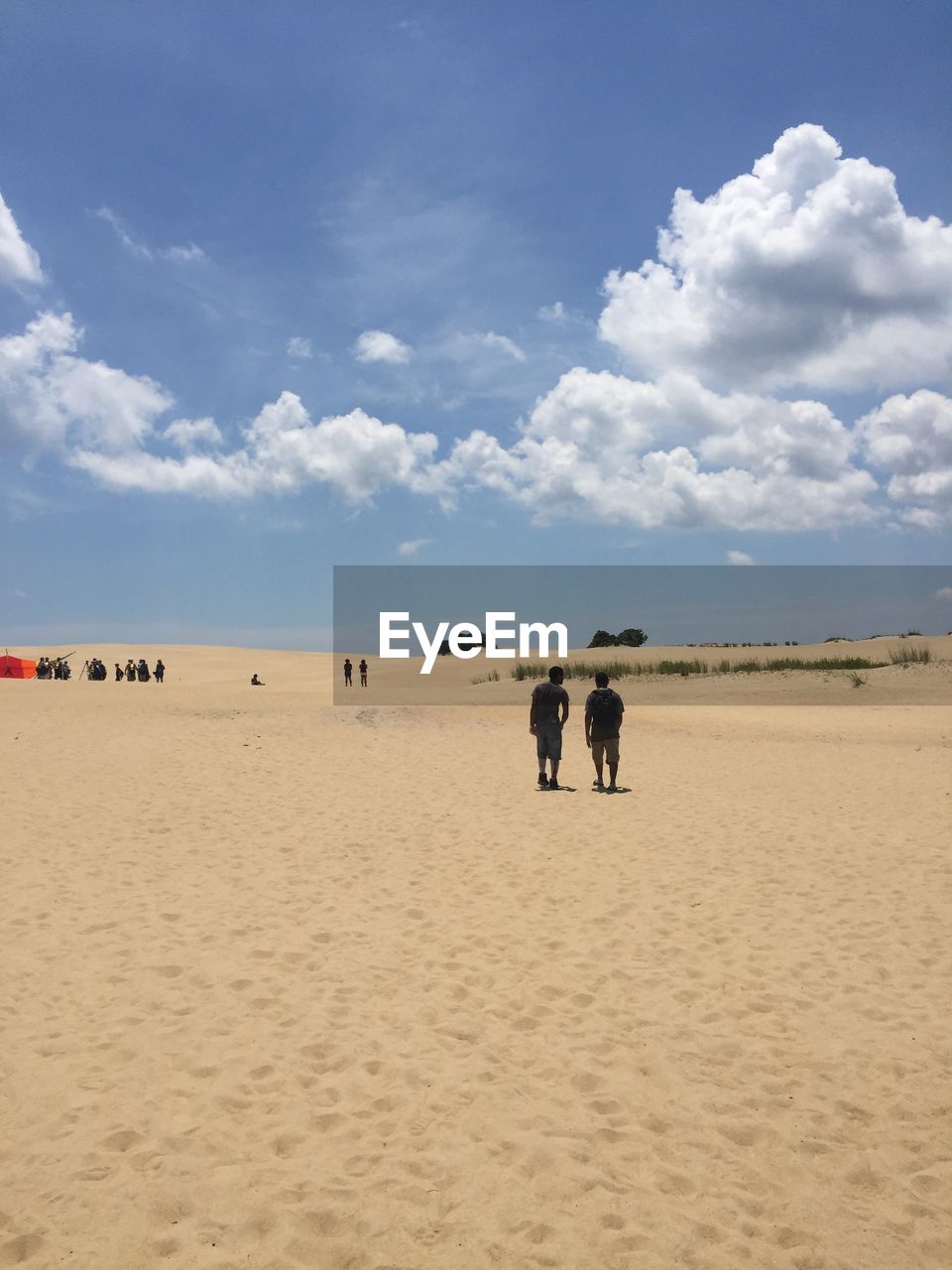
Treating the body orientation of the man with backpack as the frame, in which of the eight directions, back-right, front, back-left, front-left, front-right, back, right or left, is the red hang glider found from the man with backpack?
front-left

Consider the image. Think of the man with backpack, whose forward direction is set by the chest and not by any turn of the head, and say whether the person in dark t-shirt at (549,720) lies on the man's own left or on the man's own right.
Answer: on the man's own left

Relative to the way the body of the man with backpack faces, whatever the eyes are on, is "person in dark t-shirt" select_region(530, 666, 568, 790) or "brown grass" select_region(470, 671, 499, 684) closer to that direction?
the brown grass

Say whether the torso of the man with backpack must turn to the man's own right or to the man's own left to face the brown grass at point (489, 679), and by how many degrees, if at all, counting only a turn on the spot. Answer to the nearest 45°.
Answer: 0° — they already face it

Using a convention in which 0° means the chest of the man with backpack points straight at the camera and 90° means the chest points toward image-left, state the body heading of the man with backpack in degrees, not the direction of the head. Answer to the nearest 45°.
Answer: approximately 180°

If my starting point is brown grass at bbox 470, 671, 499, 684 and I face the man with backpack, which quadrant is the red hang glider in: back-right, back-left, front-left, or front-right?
back-right

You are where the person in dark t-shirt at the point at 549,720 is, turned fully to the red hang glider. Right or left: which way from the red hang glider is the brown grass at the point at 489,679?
right
